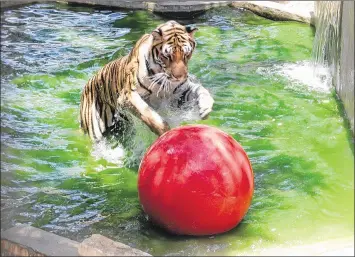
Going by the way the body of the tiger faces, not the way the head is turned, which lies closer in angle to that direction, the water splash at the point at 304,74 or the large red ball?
the large red ball

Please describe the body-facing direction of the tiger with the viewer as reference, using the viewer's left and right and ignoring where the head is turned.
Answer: facing the viewer and to the right of the viewer

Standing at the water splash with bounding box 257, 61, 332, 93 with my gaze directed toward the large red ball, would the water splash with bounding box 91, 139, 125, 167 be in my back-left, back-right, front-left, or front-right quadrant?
front-right

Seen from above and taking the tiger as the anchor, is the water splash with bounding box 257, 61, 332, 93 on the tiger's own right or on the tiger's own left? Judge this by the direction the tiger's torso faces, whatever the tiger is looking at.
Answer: on the tiger's own left

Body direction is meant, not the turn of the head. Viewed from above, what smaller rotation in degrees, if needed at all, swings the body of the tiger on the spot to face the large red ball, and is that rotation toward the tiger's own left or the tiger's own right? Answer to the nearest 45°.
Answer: approximately 45° to the tiger's own right
